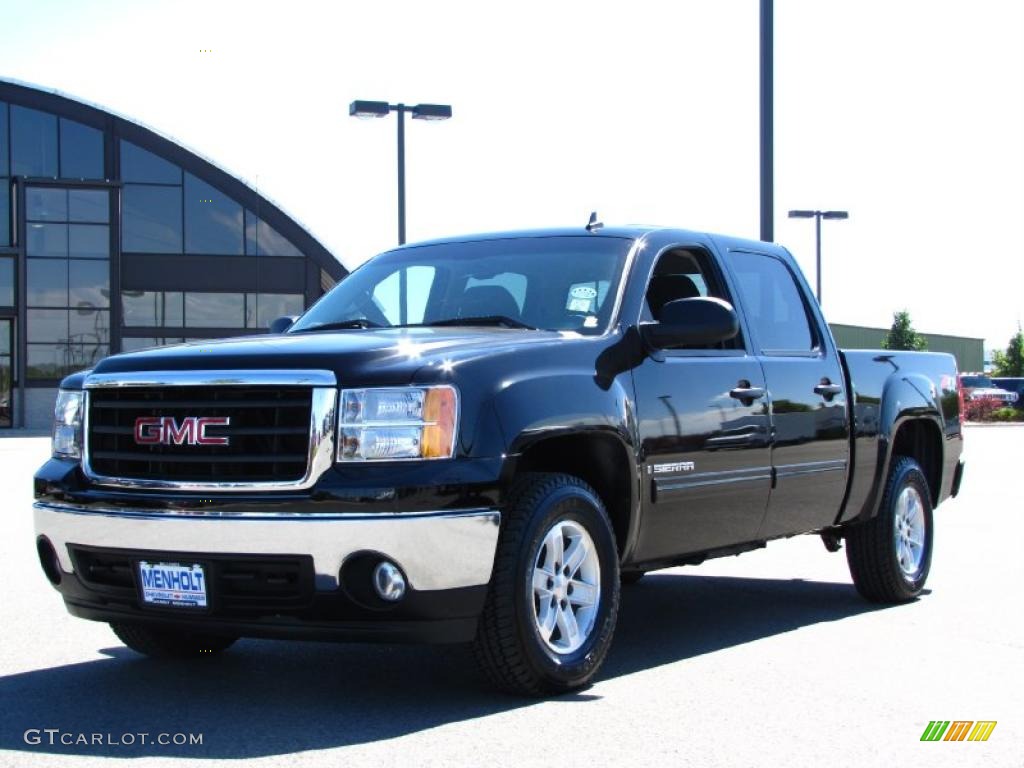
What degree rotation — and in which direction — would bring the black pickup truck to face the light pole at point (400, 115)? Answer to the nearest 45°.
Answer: approximately 135° to its right

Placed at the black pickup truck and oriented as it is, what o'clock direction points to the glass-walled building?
The glass-walled building is roughly at 4 o'clock from the black pickup truck.

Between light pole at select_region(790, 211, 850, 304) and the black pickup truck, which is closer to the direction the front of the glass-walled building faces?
the black pickup truck

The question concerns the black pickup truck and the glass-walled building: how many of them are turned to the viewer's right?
0

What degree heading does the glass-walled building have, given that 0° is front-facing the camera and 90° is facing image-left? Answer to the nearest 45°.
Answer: approximately 0°

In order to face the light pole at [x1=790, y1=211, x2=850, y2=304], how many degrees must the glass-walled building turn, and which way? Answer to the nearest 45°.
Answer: approximately 45° to its left

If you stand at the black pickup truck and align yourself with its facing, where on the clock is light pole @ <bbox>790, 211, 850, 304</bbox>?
The light pole is roughly at 5 o'clock from the black pickup truck.

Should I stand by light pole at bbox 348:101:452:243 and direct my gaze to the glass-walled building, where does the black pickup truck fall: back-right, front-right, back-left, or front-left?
back-left

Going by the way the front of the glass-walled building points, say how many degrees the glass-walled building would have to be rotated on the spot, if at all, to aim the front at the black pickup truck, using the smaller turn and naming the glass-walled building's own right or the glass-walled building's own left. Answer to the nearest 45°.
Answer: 0° — it already faces it

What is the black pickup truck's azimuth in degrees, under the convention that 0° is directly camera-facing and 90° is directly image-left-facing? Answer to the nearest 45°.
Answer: approximately 45°
